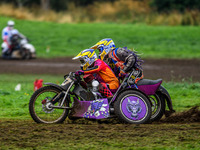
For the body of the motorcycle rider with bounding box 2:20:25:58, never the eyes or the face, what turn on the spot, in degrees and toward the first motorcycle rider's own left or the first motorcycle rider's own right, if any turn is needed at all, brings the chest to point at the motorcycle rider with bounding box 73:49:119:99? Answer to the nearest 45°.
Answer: approximately 90° to the first motorcycle rider's own right

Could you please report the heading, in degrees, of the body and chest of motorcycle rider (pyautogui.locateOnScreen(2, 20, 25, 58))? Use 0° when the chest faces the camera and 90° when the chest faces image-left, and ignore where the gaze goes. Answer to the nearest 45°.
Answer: approximately 270°

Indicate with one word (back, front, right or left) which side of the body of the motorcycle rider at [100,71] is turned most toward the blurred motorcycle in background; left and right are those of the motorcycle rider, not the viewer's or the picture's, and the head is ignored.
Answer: right

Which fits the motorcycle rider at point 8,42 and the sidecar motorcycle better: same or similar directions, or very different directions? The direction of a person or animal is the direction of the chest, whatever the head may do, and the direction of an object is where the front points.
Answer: very different directions

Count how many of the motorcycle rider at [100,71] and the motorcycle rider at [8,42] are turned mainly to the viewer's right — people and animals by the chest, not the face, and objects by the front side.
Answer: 1

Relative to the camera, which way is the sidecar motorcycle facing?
to the viewer's left

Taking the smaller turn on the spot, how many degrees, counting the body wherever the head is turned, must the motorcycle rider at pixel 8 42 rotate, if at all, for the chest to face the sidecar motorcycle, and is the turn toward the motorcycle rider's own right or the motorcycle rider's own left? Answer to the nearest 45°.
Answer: approximately 90° to the motorcycle rider's own right

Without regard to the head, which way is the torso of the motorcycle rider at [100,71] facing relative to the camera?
to the viewer's left

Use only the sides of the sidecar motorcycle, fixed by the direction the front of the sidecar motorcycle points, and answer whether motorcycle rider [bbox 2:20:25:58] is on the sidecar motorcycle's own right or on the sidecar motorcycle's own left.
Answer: on the sidecar motorcycle's own right

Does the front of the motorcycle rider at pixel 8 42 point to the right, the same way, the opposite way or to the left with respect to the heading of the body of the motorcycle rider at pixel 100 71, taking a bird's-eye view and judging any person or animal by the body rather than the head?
the opposite way

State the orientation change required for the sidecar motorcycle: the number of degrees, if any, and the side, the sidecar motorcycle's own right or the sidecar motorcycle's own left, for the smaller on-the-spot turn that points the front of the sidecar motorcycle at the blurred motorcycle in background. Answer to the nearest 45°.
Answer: approximately 90° to the sidecar motorcycle's own right

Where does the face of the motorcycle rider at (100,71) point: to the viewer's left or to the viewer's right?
to the viewer's left

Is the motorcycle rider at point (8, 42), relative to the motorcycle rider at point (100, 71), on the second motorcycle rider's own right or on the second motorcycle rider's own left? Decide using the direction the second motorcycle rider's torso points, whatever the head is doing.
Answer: on the second motorcycle rider's own right
